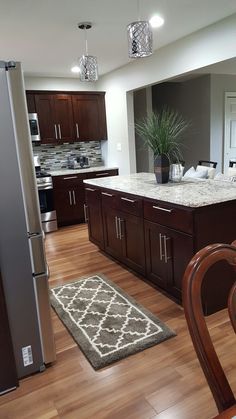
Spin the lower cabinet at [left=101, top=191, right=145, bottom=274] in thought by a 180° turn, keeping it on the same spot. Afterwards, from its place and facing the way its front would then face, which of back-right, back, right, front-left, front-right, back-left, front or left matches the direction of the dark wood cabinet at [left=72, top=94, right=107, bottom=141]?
front-left

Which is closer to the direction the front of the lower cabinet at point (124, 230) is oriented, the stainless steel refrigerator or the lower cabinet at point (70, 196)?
the stainless steel refrigerator

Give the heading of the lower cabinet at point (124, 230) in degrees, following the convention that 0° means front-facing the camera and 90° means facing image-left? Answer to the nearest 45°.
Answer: approximately 45°

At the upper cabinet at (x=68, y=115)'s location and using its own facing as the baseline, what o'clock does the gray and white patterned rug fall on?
The gray and white patterned rug is roughly at 12 o'clock from the upper cabinet.

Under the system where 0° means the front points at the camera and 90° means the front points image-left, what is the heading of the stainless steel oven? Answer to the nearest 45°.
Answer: approximately 315°

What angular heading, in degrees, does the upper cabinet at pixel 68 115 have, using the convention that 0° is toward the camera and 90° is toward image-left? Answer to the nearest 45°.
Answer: approximately 0°

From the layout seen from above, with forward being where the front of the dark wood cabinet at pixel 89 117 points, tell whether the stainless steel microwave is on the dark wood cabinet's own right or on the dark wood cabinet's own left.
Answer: on the dark wood cabinet's own right
